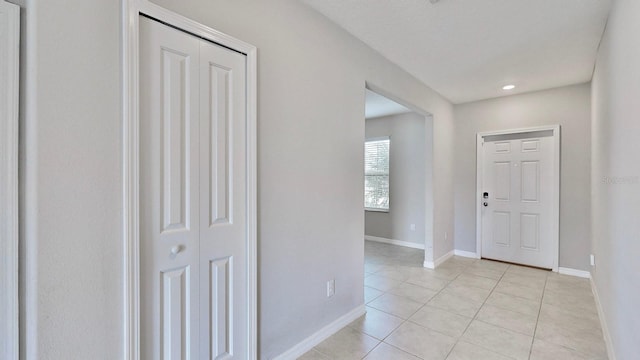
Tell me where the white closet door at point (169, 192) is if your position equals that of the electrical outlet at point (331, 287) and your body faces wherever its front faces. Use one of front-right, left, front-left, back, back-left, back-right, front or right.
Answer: right

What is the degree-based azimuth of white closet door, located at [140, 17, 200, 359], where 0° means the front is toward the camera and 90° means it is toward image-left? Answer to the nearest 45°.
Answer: approximately 315°

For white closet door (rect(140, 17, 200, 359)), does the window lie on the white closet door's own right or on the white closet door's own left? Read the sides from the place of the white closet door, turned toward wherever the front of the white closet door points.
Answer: on the white closet door's own left

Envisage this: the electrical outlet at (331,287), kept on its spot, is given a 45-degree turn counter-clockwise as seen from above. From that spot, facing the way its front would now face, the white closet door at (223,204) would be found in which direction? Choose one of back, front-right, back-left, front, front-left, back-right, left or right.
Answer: back-right

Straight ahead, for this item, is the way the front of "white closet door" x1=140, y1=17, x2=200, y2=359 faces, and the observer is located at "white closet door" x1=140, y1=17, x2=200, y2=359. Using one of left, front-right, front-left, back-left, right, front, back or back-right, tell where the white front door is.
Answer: front-left

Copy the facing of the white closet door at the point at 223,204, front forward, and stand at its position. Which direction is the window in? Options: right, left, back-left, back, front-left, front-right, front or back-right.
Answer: left

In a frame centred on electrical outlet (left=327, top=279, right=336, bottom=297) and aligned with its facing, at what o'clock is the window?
The window is roughly at 8 o'clock from the electrical outlet.

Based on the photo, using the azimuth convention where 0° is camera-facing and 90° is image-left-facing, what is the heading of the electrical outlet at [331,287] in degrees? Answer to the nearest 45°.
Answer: approximately 315°

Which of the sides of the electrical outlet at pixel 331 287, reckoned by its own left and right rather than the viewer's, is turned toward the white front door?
left
